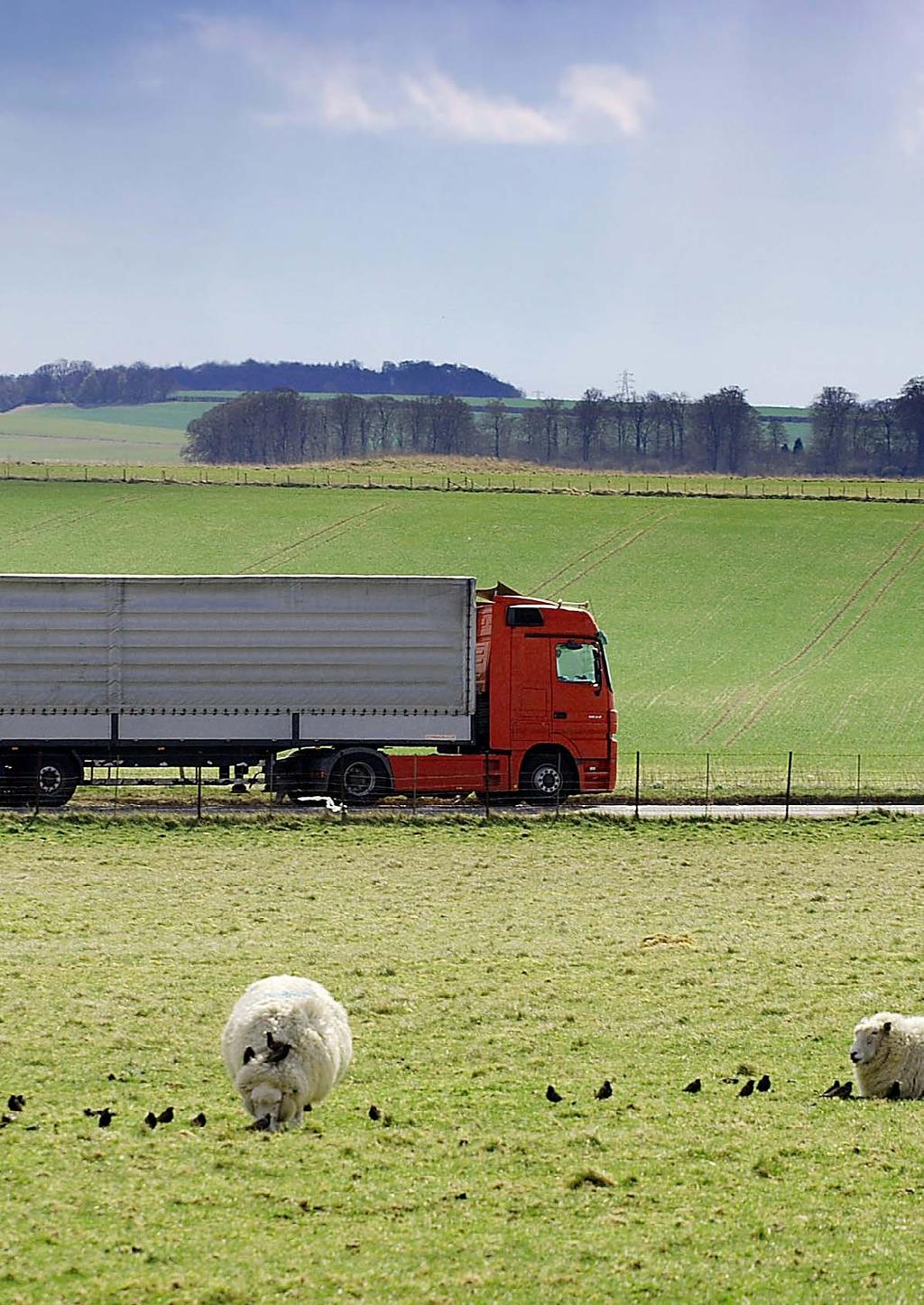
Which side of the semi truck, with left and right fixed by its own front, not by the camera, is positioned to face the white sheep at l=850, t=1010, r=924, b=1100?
right

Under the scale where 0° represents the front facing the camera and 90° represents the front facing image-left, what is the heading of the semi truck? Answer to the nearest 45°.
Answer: approximately 270°

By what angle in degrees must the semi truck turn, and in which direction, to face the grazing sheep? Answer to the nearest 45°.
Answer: approximately 90° to its right

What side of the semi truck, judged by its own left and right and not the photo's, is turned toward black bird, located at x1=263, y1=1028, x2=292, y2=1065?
right
